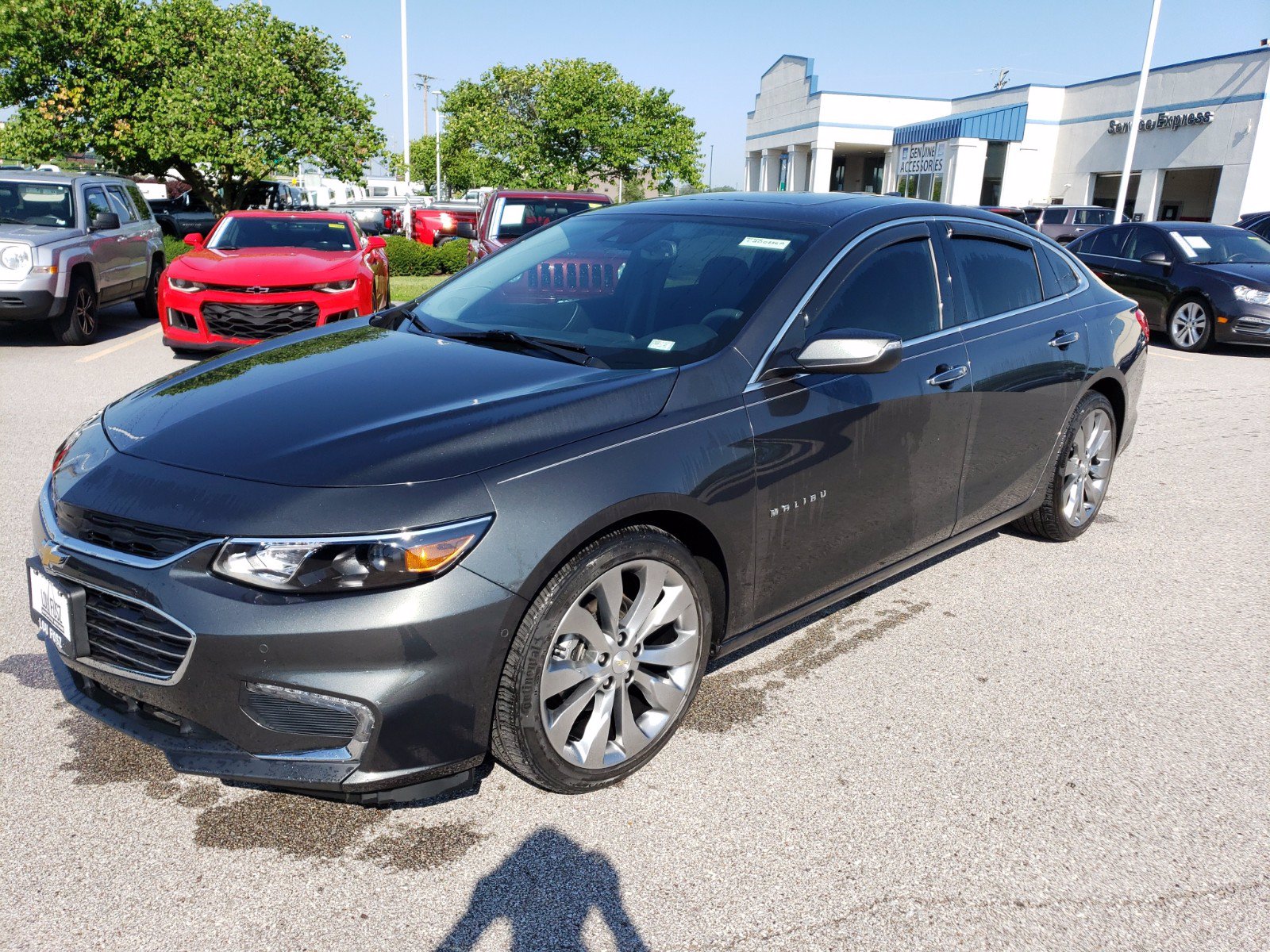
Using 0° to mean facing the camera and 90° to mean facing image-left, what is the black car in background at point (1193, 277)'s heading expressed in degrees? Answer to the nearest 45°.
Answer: approximately 315°

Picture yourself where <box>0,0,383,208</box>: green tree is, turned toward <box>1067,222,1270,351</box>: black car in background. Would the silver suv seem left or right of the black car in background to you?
right

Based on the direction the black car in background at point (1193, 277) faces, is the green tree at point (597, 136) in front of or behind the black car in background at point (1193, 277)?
behind

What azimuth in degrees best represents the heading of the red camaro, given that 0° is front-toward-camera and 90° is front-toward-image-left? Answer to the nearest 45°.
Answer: approximately 0°

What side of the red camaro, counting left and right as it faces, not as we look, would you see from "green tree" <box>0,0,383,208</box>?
back

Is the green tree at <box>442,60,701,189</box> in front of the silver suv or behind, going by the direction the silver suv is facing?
behind

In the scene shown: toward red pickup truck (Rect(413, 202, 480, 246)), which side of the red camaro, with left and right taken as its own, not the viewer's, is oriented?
back
